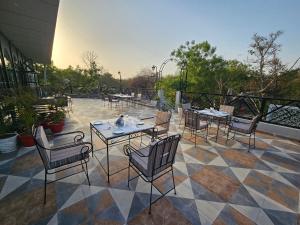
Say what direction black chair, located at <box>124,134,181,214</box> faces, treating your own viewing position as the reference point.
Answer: facing away from the viewer and to the left of the viewer

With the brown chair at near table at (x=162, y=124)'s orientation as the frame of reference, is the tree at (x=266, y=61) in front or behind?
behind

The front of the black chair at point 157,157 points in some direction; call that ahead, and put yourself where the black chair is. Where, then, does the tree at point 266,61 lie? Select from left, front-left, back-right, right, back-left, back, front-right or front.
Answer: right

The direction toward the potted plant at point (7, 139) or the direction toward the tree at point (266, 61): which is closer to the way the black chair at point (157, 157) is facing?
the potted plant

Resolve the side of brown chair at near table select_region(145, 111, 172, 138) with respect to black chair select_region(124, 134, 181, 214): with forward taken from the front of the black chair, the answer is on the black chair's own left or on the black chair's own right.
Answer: on the black chair's own right

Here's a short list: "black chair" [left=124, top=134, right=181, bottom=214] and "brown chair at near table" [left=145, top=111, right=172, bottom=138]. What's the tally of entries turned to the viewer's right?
0

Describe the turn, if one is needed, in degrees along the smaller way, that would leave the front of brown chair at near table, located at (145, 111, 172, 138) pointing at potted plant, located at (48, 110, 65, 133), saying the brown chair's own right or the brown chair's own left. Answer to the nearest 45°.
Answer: approximately 45° to the brown chair's own right

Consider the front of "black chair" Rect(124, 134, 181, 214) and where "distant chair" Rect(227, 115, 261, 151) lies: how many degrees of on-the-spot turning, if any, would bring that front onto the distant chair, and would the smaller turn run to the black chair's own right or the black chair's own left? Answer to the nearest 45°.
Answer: approximately 90° to the black chair's own right

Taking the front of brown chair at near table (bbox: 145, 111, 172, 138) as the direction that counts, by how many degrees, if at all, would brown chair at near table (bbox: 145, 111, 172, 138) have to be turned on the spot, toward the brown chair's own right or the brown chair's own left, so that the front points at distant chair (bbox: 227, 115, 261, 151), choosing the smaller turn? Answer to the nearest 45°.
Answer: approximately 135° to the brown chair's own left

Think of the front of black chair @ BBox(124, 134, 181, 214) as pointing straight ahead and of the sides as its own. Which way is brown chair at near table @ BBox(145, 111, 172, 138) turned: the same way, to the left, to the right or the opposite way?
to the left

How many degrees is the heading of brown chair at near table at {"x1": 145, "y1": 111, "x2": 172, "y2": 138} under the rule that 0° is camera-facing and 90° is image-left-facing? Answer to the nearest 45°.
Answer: approximately 45°

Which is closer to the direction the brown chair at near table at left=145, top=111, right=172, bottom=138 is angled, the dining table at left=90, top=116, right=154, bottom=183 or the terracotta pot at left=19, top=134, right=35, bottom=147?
the dining table

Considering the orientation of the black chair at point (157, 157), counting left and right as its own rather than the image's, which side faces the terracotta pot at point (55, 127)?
front
